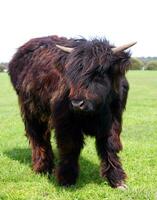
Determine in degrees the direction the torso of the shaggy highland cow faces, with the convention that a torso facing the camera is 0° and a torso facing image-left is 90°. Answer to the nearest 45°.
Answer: approximately 315°
